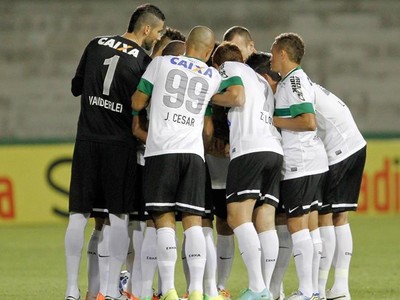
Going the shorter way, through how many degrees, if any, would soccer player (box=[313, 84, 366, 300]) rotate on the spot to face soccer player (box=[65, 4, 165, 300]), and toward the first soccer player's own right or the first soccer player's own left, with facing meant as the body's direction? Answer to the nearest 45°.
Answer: approximately 45° to the first soccer player's own left

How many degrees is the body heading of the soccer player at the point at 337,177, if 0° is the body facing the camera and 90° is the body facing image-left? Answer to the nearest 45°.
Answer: approximately 90°

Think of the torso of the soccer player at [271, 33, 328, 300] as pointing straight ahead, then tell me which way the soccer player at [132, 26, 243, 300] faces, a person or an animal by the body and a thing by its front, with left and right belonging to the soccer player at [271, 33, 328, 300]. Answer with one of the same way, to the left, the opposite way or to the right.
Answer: to the right

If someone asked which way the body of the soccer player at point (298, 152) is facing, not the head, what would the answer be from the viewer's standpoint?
to the viewer's left

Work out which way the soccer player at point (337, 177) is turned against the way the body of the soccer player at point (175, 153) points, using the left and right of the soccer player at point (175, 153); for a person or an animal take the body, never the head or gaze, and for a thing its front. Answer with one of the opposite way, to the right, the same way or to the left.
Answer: to the left

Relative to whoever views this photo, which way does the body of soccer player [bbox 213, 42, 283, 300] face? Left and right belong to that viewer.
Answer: facing away from the viewer and to the left of the viewer

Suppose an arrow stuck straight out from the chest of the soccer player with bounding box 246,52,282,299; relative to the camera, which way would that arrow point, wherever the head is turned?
to the viewer's left

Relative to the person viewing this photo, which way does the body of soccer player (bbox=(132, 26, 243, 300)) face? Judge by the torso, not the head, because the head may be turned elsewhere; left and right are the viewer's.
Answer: facing away from the viewer
